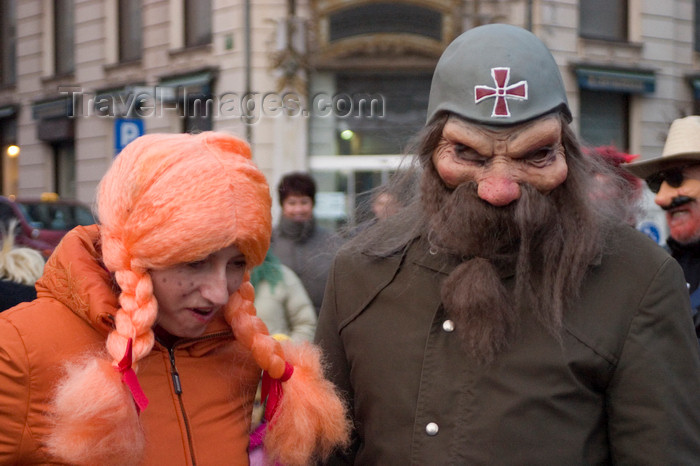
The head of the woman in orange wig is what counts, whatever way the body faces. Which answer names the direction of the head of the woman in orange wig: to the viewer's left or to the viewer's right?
to the viewer's right

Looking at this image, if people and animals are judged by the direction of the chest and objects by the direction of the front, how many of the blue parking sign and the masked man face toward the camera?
2

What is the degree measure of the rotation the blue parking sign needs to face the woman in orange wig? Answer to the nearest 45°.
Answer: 0° — it already faces them

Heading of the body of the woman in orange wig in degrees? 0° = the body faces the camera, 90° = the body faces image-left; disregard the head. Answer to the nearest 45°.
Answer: approximately 315°

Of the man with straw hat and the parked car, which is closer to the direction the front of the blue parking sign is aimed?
the man with straw hat

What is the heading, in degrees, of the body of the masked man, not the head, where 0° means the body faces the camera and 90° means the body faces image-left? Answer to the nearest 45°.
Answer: approximately 0°
